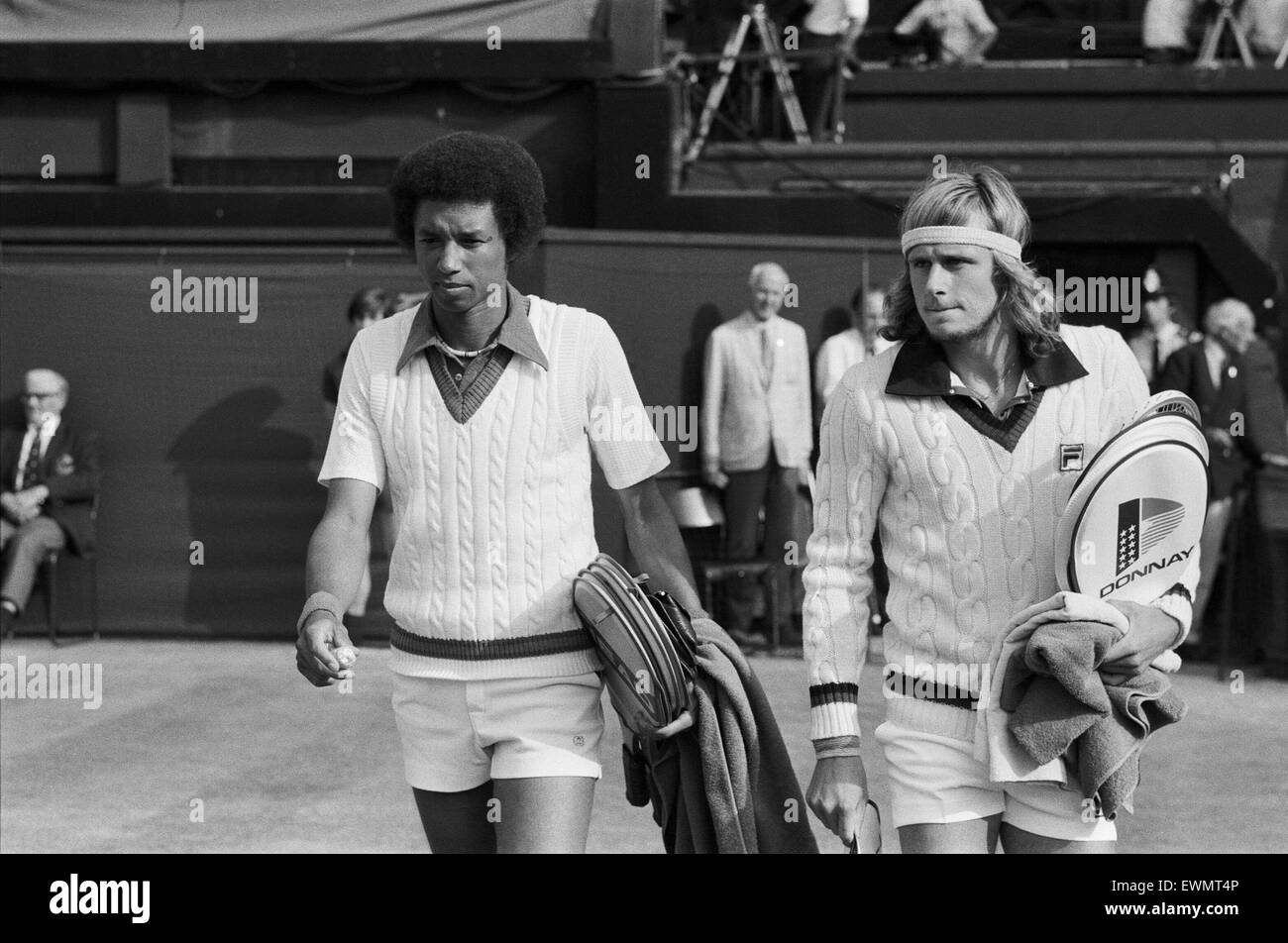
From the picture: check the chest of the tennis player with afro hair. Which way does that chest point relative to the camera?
toward the camera

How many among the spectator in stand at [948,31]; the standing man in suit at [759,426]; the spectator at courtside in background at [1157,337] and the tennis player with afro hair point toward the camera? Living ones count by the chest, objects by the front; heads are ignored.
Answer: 4

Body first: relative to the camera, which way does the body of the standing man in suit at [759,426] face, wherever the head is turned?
toward the camera

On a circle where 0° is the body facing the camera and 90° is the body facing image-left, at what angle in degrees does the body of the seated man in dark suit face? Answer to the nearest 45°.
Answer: approximately 45°

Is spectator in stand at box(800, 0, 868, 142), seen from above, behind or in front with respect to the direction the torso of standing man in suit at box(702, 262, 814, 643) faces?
behind

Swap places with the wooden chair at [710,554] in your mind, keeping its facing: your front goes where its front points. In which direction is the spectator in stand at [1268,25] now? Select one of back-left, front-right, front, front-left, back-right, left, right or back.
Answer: left

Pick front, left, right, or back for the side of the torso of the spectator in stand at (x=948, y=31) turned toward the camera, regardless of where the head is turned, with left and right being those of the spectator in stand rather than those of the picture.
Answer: front

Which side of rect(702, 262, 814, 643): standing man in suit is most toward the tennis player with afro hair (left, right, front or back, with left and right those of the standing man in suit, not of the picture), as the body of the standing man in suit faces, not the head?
front

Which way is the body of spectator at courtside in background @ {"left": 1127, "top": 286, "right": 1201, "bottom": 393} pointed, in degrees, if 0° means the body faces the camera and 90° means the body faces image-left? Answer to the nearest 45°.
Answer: approximately 0°

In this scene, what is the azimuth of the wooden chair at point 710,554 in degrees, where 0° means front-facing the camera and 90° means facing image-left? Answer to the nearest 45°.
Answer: approximately 315°
